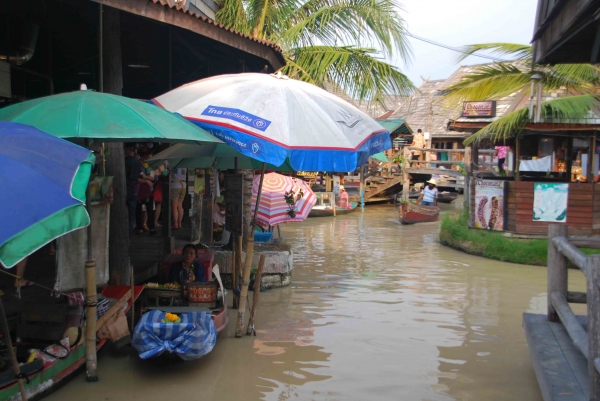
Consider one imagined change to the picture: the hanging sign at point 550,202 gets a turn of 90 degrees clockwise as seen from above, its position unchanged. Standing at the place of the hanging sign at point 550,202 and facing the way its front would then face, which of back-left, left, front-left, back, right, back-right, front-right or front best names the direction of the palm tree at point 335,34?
front

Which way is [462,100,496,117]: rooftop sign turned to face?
toward the camera

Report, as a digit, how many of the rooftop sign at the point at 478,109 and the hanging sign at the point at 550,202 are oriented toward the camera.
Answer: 2

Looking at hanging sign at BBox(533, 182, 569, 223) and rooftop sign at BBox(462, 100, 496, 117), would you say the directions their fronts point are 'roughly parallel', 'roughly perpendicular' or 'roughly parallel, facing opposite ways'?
roughly parallel

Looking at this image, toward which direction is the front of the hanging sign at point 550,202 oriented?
toward the camera

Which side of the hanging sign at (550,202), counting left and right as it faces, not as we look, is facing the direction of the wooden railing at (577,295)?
front

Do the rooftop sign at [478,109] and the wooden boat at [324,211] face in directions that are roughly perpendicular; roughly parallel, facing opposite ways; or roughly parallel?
roughly perpendicular
